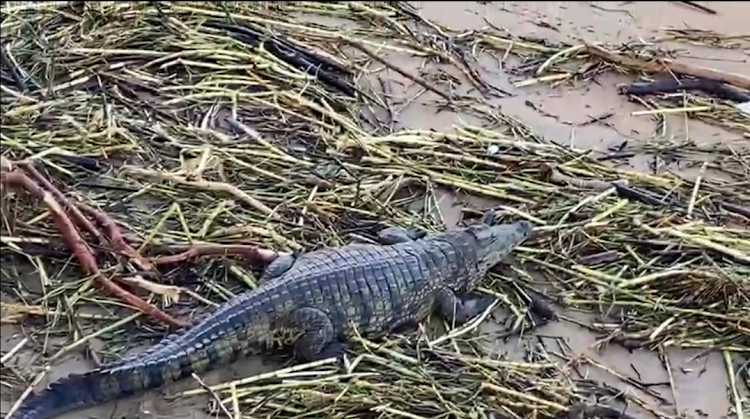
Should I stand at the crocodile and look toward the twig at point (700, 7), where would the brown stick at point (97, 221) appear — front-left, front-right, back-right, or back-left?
back-left

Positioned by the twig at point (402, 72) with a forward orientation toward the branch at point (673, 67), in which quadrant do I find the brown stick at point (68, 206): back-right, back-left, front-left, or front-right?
back-right

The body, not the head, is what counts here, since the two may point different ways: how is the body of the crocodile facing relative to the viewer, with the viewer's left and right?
facing away from the viewer and to the right of the viewer

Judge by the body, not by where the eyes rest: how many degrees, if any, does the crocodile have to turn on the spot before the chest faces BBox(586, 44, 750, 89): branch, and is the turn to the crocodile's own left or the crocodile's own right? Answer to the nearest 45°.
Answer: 0° — it already faces it

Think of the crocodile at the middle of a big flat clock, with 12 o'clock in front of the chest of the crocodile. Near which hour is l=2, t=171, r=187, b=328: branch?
The branch is roughly at 8 o'clock from the crocodile.

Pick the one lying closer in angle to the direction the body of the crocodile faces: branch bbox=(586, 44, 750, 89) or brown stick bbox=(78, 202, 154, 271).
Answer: the branch

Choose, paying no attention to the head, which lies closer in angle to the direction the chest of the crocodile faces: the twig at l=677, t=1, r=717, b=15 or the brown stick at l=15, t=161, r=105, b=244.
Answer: the twig
